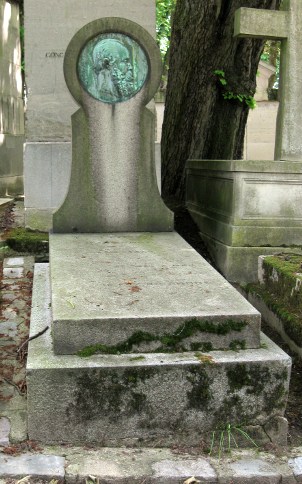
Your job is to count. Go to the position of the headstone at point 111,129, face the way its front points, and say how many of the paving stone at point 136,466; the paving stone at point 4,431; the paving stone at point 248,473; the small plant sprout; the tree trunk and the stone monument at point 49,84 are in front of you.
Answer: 4

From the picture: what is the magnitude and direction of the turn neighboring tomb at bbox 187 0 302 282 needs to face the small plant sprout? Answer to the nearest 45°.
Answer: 0° — it already faces it

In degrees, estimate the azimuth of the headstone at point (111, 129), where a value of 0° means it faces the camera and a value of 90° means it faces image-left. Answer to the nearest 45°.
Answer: approximately 0°

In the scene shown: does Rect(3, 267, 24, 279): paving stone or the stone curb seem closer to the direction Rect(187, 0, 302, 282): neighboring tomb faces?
the stone curb

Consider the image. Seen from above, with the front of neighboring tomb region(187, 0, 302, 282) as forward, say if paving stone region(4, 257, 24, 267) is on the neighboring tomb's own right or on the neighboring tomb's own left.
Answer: on the neighboring tomb's own right

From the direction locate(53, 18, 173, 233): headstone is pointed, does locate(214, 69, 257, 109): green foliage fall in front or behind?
behind

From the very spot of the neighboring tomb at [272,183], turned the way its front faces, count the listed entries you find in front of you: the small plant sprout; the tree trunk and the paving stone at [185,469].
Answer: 2

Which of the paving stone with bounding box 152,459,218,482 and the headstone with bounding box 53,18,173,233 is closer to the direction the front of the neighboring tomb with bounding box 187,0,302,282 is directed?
the paving stone
